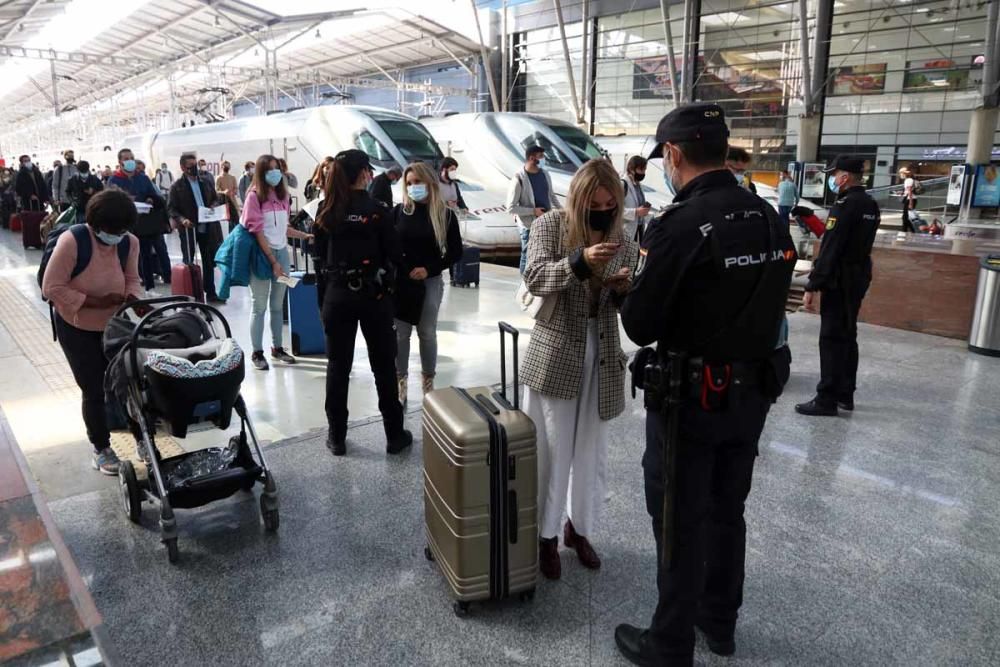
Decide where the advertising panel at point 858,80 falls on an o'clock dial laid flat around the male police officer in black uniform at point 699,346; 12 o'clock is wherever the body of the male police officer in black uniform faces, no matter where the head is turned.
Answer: The advertising panel is roughly at 2 o'clock from the male police officer in black uniform.

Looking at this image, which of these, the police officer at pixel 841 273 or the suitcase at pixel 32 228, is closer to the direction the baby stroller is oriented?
the police officer

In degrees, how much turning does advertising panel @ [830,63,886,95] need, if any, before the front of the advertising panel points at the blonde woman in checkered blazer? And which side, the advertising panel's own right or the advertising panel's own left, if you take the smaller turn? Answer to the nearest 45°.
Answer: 0° — it already faces them

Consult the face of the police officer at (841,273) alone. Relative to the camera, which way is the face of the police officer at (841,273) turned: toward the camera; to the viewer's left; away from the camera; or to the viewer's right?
to the viewer's left

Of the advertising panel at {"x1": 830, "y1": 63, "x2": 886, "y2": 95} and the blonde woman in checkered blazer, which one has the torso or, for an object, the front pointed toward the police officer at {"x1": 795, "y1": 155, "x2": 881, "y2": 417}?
the advertising panel

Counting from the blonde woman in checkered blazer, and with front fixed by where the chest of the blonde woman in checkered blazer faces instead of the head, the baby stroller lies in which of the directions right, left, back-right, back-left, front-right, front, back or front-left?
back-right

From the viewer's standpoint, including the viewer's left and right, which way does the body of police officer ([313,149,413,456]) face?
facing away from the viewer

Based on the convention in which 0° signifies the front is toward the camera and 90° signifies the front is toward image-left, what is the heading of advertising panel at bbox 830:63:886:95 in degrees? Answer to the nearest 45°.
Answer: approximately 0°

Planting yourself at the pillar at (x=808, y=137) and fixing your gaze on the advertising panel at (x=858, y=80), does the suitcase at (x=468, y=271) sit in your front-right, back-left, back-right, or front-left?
back-right

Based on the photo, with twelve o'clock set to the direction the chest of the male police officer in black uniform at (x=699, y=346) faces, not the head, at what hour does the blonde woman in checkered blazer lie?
The blonde woman in checkered blazer is roughly at 12 o'clock from the male police officer in black uniform.

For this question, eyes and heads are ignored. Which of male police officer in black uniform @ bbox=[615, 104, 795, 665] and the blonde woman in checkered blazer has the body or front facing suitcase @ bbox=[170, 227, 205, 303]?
the male police officer in black uniform

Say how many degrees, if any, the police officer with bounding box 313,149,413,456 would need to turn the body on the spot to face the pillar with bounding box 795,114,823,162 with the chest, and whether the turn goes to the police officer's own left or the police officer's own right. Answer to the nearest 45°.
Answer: approximately 45° to the police officer's own right
